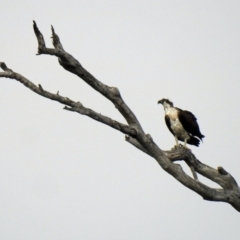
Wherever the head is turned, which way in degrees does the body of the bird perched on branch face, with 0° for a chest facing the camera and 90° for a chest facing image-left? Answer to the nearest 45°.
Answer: approximately 45°
